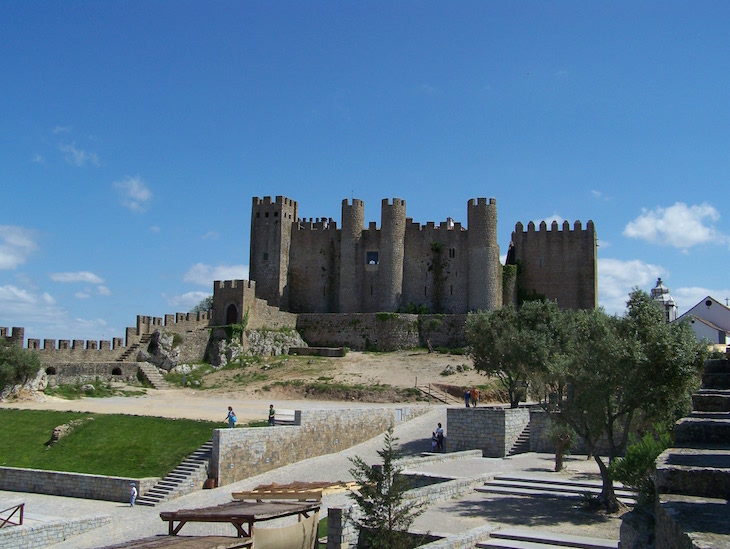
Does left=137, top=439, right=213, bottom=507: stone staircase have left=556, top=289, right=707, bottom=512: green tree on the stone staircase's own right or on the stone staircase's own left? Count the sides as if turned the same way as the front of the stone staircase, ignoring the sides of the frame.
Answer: on the stone staircase's own left

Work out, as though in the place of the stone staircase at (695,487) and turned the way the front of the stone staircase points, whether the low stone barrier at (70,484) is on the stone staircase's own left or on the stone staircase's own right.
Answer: on the stone staircase's own right

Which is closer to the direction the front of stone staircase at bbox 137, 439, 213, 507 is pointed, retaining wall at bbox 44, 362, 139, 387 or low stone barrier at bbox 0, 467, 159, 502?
the low stone barrier

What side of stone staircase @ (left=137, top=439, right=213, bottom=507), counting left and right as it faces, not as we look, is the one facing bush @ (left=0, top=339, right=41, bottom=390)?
right

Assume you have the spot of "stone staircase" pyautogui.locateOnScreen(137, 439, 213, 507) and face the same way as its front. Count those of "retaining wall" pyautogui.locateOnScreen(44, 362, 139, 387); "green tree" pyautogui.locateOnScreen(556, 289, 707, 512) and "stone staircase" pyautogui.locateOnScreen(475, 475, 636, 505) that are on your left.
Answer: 2

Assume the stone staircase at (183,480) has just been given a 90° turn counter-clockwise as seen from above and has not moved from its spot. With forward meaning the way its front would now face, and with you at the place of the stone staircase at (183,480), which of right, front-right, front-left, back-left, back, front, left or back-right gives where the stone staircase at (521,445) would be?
front-left
